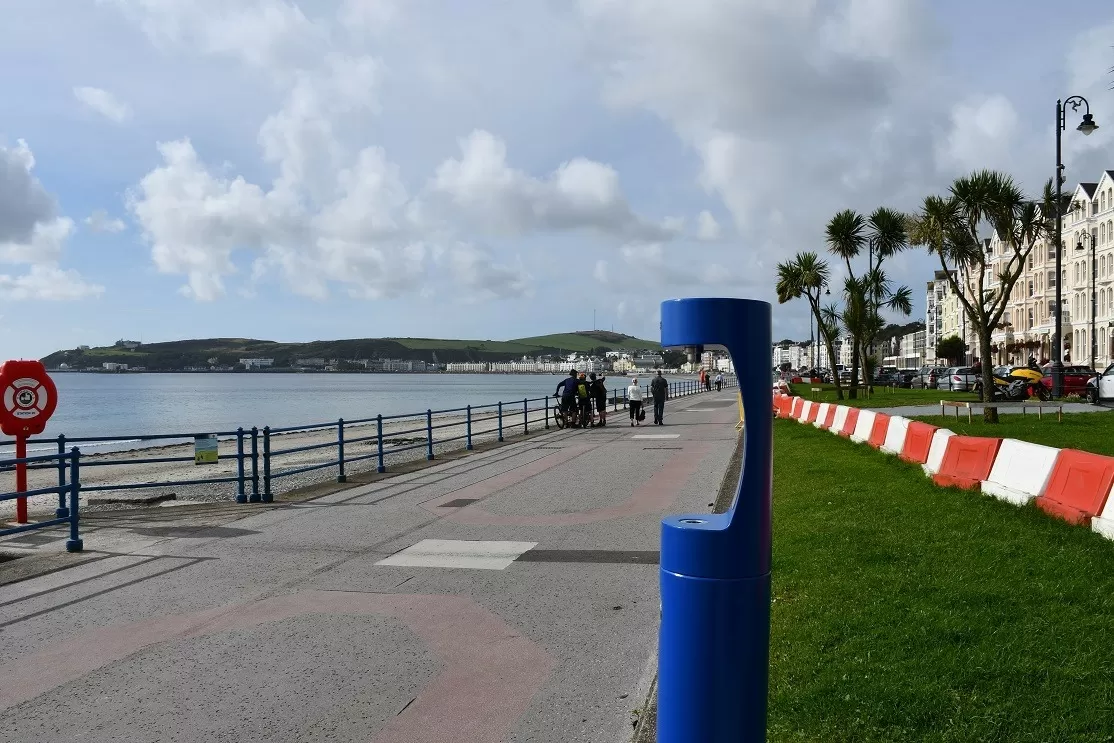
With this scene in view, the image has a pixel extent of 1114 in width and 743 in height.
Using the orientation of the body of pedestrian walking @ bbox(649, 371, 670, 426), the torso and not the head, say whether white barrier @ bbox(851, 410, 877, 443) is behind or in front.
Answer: behind

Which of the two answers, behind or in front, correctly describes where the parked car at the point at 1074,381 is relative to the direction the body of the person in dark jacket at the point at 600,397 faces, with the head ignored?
behind

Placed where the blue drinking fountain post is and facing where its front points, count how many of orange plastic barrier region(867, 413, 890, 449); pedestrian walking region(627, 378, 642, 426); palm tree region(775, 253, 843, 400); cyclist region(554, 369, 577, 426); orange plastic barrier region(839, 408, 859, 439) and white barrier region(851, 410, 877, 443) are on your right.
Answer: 6

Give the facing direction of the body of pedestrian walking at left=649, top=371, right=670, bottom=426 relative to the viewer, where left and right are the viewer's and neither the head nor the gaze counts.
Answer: facing away from the viewer

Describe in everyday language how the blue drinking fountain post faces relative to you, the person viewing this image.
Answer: facing to the left of the viewer

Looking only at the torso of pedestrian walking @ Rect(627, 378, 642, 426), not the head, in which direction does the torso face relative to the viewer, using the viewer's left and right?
facing away from the viewer

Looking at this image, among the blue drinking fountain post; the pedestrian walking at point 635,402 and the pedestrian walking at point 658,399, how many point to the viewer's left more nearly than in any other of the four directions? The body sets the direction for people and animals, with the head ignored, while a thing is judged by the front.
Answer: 1

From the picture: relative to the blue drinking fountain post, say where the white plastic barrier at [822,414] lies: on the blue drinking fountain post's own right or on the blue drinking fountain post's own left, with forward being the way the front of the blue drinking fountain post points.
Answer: on the blue drinking fountain post's own right
